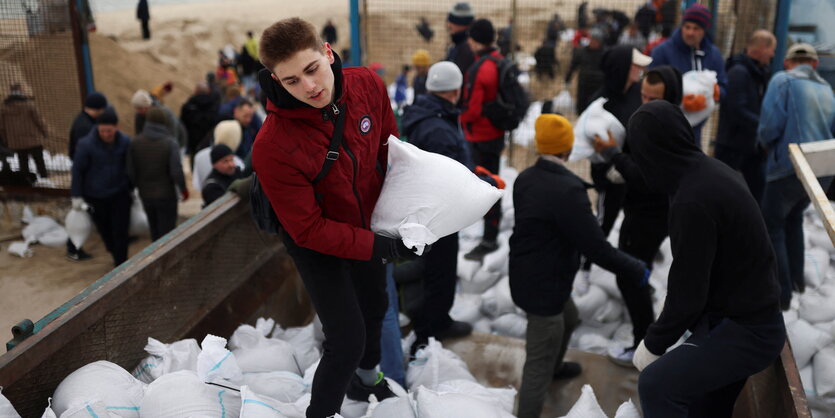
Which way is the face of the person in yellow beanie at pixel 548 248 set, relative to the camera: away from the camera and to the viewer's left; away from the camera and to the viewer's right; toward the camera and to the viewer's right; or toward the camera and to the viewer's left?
away from the camera and to the viewer's right

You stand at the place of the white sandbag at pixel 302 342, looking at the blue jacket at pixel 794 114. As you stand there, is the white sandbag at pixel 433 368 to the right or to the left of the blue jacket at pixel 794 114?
right

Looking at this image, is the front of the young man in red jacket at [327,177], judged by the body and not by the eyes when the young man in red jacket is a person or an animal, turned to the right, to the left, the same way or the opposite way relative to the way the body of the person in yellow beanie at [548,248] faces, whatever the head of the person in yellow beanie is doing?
to the right
